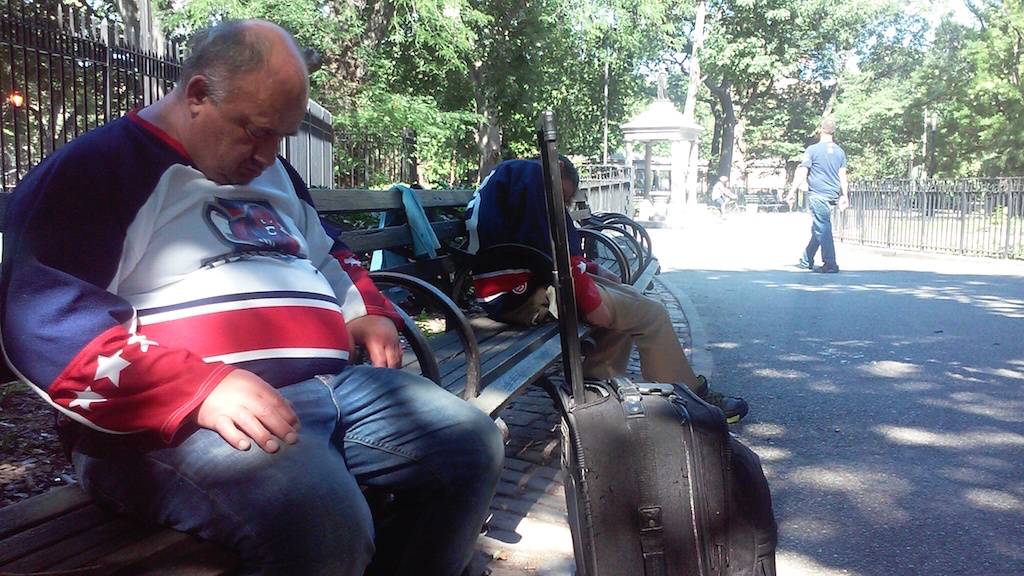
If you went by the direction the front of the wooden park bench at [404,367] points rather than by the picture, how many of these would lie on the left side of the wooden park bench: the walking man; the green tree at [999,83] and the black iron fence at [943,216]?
3

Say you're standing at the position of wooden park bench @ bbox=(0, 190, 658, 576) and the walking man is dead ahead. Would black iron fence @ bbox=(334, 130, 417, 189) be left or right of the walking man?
left

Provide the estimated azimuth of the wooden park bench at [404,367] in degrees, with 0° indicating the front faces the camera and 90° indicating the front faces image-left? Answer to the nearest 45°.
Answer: approximately 315°

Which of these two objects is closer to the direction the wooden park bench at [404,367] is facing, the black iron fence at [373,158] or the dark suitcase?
the dark suitcase

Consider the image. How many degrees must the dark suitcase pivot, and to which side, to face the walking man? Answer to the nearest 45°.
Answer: approximately 90° to its left

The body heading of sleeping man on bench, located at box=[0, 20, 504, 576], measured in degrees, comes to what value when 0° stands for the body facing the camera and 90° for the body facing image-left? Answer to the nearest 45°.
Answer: approximately 315°

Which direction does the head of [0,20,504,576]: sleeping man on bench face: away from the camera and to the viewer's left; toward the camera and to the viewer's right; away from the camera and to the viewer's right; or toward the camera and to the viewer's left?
toward the camera and to the viewer's right

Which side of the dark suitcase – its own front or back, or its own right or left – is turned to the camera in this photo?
right

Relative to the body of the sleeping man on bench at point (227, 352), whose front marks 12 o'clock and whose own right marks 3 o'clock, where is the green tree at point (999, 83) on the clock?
The green tree is roughly at 9 o'clock from the sleeping man on bench.

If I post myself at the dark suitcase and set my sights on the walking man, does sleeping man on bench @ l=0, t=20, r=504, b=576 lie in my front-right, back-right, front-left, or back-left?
back-left

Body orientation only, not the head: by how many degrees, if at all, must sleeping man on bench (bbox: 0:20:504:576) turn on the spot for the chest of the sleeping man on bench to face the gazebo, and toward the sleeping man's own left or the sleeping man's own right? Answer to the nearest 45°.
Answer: approximately 90° to the sleeping man's own left
